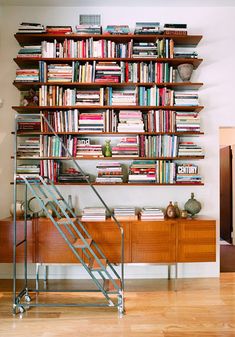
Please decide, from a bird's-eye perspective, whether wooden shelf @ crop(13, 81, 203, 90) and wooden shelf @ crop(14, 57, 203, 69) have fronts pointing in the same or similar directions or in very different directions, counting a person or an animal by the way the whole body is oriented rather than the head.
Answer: same or similar directions

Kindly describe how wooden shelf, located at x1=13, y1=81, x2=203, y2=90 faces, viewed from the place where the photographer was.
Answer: facing the viewer

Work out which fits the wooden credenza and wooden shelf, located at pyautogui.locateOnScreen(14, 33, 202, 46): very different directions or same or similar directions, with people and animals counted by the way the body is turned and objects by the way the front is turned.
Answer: same or similar directions

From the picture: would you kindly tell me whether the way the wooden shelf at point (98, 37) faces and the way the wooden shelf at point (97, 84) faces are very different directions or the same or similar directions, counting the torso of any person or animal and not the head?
same or similar directions

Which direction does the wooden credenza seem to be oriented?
toward the camera

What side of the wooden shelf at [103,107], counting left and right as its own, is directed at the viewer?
front

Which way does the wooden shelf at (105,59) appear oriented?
toward the camera
